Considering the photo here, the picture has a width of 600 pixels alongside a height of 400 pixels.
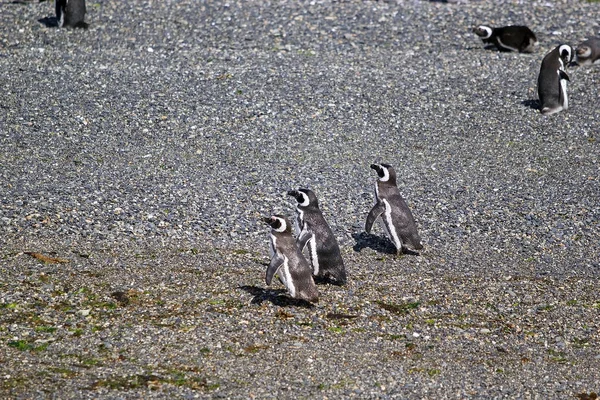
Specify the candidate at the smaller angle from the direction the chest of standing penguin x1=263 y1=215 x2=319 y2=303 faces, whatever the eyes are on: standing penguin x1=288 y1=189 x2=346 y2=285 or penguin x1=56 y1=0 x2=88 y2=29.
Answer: the penguin

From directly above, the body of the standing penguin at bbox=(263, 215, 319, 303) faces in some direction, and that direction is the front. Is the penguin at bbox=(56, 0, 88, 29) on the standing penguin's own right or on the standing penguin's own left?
on the standing penguin's own right

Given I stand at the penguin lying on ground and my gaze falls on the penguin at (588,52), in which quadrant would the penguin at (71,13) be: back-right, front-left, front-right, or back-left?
back-right

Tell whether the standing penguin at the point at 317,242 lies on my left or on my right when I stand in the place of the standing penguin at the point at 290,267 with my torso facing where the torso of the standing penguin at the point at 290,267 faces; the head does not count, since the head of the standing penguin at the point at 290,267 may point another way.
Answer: on my right

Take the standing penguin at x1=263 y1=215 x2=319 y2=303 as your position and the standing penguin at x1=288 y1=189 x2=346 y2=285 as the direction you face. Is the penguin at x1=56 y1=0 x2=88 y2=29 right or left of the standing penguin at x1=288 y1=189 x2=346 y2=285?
left

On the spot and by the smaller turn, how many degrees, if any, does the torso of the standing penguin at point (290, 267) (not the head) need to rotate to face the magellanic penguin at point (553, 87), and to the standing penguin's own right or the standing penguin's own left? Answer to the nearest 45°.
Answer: approximately 135° to the standing penguin's own right

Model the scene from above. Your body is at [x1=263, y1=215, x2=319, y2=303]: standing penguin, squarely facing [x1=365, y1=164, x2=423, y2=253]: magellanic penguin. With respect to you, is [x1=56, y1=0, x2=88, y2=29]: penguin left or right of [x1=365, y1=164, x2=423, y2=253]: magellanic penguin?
left

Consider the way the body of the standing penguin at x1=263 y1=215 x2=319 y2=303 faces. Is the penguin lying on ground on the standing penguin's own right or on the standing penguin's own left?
on the standing penguin's own right

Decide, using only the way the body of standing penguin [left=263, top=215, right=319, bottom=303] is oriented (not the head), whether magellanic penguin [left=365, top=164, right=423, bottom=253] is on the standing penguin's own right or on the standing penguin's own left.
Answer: on the standing penguin's own right

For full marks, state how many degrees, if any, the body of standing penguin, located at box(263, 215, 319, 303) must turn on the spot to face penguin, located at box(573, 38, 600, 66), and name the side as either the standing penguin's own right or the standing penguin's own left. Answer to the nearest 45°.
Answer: approximately 135° to the standing penguin's own right

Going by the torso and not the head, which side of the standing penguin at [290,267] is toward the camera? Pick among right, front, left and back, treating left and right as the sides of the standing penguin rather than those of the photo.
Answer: left
